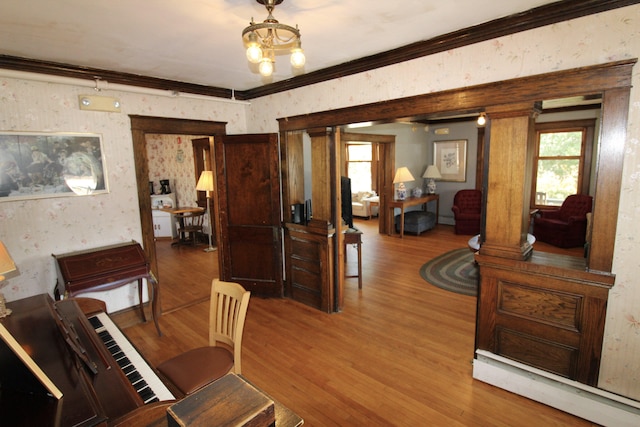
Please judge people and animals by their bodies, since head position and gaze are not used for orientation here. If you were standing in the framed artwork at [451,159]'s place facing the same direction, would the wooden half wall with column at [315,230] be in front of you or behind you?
in front

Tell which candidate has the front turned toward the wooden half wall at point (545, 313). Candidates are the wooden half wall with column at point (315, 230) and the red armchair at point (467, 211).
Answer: the red armchair

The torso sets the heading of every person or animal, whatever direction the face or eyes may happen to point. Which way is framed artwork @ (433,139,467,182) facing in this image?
toward the camera

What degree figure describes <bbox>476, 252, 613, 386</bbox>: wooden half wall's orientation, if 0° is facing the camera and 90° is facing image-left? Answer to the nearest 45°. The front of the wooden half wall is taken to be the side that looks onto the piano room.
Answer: approximately 45°

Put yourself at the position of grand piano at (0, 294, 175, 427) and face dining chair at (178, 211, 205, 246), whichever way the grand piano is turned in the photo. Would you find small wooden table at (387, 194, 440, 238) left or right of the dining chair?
right

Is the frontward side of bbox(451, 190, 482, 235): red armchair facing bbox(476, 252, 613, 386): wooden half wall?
yes

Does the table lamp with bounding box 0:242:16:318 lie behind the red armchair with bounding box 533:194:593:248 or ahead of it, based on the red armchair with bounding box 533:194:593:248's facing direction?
ahead

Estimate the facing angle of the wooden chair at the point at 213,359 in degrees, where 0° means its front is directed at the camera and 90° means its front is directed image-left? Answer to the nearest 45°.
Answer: approximately 45°

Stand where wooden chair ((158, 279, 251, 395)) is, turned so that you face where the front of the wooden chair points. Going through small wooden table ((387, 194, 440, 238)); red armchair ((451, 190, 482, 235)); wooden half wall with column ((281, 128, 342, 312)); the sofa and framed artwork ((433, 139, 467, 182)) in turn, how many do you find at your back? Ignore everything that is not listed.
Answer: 5

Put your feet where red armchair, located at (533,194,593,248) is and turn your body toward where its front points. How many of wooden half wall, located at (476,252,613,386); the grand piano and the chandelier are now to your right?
0

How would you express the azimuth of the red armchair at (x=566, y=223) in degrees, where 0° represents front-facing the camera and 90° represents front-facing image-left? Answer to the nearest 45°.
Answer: approximately 45°

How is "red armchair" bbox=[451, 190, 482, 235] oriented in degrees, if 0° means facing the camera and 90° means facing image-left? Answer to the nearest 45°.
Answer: approximately 0°

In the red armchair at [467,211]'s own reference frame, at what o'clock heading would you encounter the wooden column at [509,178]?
The wooden column is roughly at 12 o'clock from the red armchair.

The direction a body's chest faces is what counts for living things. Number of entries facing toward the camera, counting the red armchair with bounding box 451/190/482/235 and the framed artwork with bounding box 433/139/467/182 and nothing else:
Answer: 2
